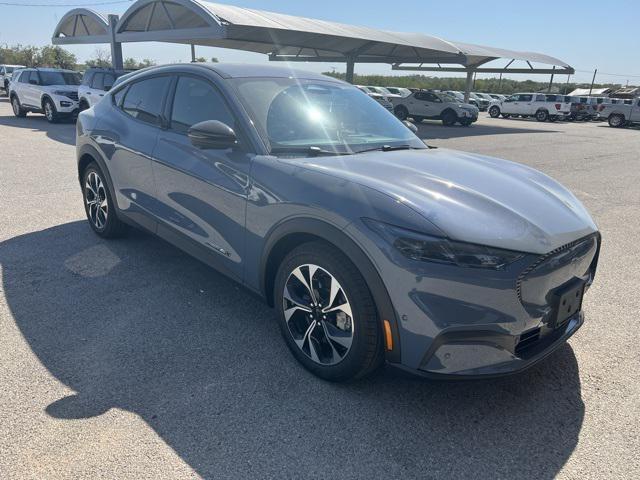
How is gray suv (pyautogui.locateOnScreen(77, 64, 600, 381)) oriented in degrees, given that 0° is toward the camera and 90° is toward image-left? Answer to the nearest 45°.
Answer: approximately 315°

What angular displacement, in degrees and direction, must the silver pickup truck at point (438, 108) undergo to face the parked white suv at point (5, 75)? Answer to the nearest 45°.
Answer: approximately 135° to its right

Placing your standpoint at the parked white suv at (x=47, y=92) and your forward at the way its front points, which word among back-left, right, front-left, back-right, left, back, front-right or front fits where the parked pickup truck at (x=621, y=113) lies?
front-left

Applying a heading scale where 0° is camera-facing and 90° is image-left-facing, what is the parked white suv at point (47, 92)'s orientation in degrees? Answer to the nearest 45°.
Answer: approximately 315°

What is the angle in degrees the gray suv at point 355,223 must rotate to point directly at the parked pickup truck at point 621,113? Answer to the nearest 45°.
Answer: approximately 90° to its left

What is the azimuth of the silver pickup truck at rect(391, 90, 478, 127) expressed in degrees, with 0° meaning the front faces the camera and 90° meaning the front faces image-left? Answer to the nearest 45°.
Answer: approximately 315°

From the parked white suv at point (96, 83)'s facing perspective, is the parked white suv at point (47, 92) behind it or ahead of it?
behind

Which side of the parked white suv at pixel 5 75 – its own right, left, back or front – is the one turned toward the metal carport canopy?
front

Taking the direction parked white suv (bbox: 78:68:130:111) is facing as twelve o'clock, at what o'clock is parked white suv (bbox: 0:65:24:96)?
parked white suv (bbox: 0:65:24:96) is roughly at 7 o'clock from parked white suv (bbox: 78:68:130:111).

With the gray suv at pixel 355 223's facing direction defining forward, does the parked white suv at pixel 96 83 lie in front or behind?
behind
